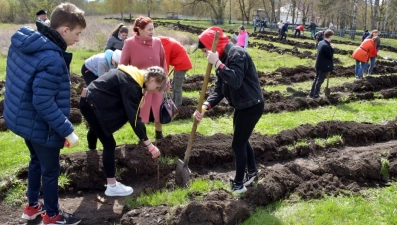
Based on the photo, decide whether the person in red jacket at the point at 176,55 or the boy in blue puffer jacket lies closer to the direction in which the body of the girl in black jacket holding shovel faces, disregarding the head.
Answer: the boy in blue puffer jacket

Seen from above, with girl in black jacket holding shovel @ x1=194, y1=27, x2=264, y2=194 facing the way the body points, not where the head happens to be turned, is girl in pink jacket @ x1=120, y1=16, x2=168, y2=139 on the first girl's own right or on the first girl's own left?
on the first girl's own right

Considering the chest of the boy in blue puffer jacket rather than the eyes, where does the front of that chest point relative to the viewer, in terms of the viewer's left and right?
facing to the right of the viewer

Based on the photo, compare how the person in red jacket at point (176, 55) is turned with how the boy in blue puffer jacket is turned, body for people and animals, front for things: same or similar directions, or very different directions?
very different directions

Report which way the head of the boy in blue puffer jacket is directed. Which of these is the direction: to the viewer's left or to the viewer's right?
to the viewer's right

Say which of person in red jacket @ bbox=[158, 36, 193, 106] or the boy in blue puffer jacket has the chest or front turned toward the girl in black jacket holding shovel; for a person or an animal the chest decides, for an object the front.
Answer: the boy in blue puffer jacket

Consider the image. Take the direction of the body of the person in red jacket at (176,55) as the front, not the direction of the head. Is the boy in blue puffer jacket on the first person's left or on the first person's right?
on the first person's left

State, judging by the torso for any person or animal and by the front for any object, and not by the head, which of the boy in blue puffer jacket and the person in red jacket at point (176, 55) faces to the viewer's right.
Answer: the boy in blue puffer jacket

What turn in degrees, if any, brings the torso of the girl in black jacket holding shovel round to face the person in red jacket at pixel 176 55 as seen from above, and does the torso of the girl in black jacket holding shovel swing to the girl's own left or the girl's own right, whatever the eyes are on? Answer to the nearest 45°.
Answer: approximately 90° to the girl's own right

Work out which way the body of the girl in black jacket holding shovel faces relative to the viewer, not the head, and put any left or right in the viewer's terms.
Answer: facing to the left of the viewer
